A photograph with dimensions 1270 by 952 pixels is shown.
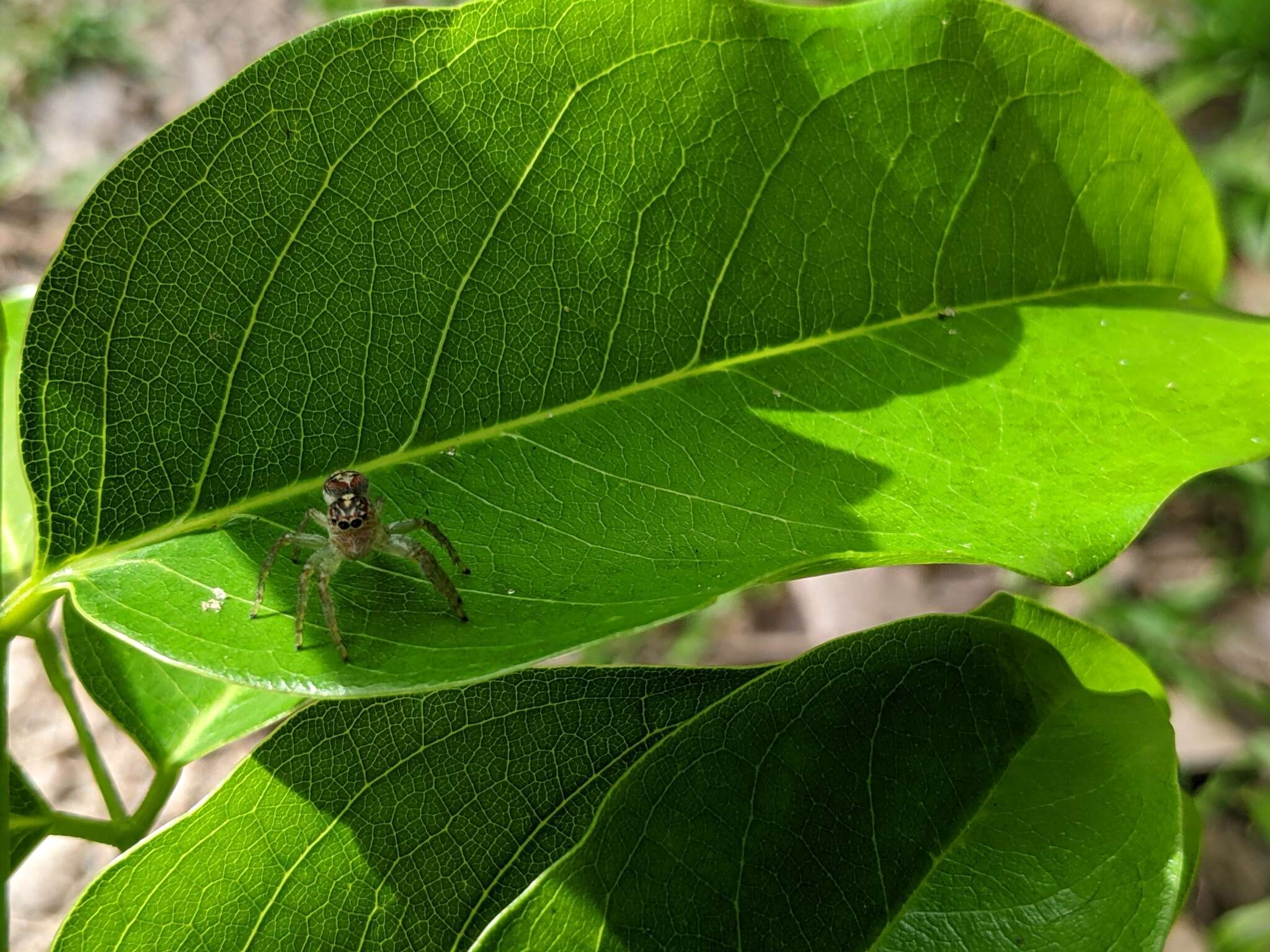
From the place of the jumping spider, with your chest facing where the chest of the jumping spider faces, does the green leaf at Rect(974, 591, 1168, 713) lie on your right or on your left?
on your left

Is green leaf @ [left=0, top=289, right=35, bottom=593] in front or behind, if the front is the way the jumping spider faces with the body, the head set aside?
behind

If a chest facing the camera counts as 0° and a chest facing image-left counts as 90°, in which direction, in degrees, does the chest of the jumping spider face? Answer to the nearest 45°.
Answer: approximately 0°
